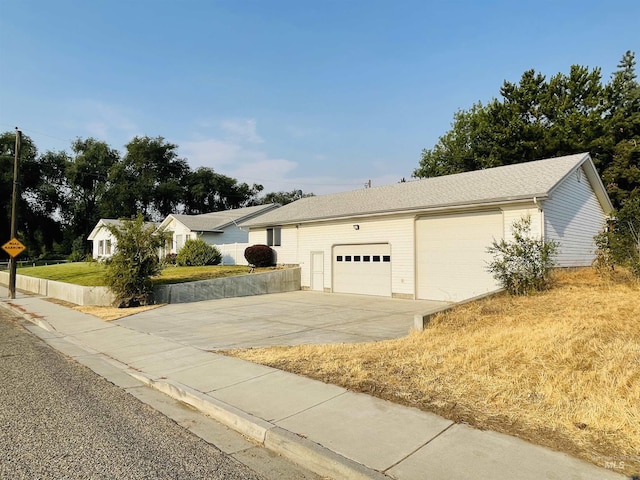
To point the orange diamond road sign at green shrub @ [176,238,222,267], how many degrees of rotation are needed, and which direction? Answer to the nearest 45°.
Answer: approximately 90° to its left

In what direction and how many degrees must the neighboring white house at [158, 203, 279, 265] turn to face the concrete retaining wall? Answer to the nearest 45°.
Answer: approximately 45° to its left

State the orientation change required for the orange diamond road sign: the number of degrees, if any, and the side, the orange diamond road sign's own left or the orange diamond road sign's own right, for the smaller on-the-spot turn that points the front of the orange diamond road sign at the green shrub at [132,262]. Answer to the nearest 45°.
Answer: approximately 45° to the orange diamond road sign's own left

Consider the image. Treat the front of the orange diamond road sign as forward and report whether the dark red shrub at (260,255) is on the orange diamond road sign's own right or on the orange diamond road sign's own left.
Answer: on the orange diamond road sign's own left

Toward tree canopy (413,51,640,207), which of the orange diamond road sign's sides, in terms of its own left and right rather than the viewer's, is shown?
left

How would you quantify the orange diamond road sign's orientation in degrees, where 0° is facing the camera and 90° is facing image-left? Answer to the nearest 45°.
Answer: approximately 0°

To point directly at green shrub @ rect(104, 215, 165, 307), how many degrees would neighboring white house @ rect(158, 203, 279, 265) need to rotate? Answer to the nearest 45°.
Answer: approximately 45° to its left

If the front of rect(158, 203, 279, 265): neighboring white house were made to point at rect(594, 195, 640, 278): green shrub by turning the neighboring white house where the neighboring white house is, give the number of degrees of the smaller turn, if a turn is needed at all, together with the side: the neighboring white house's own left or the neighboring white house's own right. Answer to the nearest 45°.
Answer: approximately 90° to the neighboring white house's own left

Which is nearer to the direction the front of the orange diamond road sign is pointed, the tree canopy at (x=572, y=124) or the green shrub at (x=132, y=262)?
the green shrub

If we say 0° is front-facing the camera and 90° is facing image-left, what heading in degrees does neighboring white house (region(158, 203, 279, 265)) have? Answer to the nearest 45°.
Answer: approximately 45°

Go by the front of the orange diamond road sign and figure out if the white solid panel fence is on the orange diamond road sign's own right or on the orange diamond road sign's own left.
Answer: on the orange diamond road sign's own left
